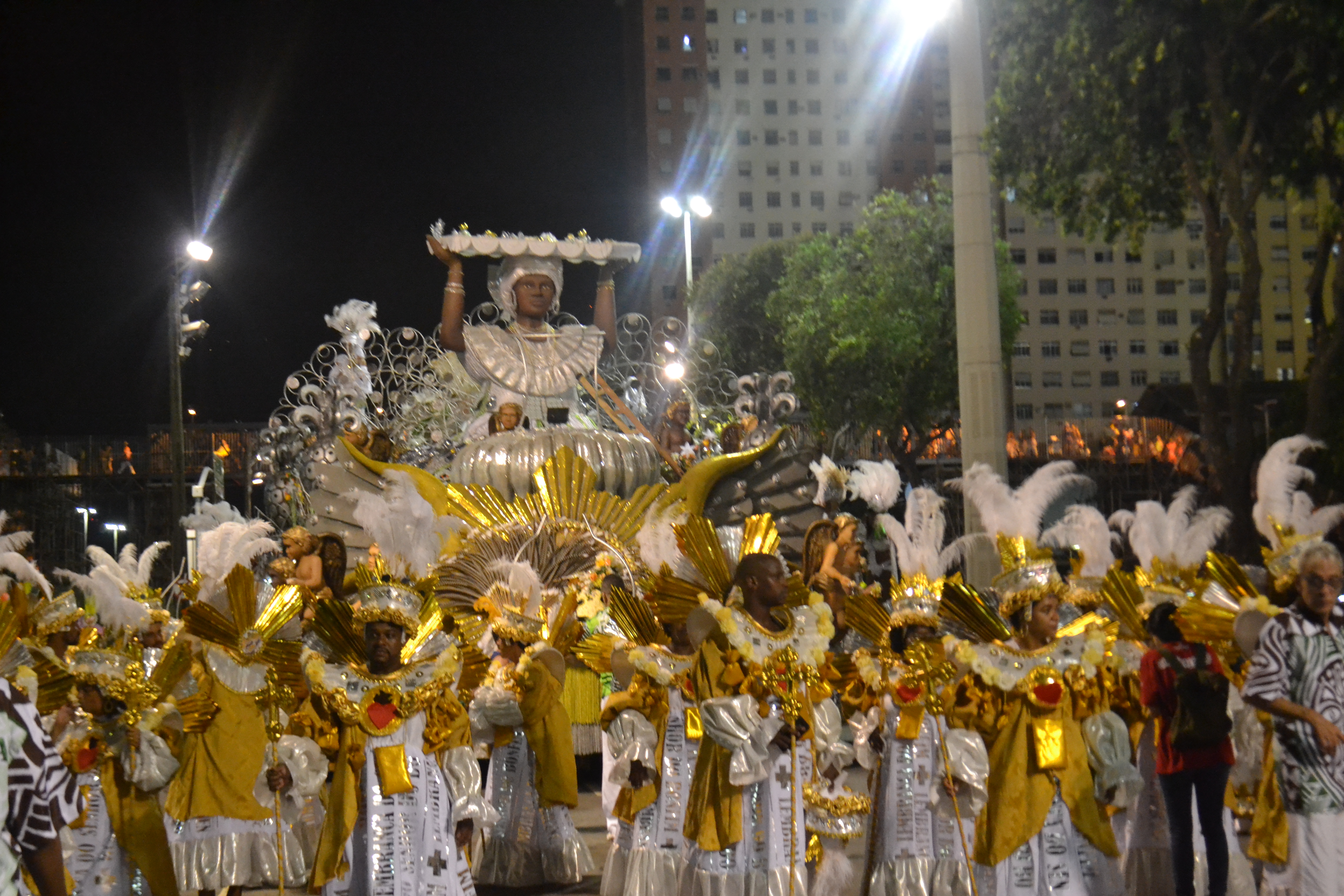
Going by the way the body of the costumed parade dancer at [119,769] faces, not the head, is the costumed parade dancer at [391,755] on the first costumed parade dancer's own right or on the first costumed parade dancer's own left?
on the first costumed parade dancer's own left

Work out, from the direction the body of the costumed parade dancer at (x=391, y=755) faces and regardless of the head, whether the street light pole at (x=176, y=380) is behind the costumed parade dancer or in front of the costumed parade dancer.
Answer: behind

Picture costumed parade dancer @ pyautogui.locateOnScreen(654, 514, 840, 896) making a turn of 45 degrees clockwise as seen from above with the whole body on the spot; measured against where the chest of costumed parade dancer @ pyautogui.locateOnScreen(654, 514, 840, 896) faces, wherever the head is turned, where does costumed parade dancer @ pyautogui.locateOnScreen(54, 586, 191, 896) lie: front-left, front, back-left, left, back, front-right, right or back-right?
right

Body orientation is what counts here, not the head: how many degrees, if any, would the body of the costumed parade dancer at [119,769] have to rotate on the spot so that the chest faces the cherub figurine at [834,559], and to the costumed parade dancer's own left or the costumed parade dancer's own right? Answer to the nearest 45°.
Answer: approximately 180°

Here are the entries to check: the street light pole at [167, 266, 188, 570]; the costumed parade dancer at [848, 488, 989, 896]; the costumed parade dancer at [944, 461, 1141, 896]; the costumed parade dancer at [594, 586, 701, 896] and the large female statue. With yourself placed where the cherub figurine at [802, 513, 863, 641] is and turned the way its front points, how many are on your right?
3

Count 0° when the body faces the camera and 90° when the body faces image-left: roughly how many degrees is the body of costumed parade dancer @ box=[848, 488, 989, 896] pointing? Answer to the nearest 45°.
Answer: approximately 0°

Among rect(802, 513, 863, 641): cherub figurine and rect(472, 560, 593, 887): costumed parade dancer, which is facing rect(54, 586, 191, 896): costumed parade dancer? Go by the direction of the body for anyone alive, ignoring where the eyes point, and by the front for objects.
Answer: rect(472, 560, 593, 887): costumed parade dancer
